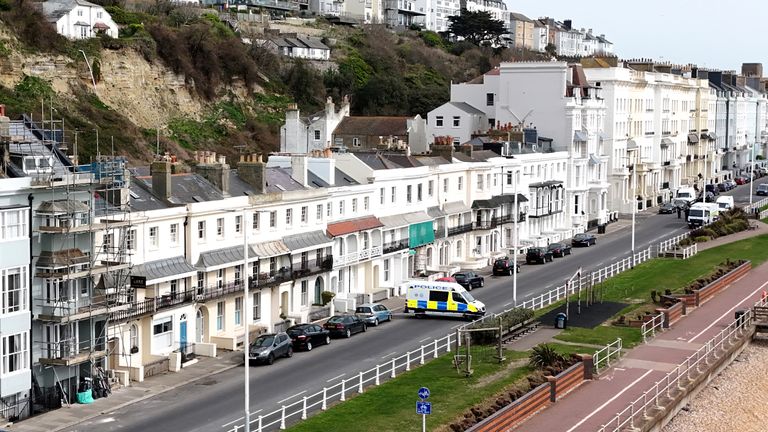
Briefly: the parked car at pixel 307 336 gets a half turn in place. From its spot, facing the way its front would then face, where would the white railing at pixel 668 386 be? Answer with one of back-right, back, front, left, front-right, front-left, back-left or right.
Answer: left

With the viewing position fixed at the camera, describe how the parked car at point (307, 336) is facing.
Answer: facing away from the viewer and to the right of the viewer

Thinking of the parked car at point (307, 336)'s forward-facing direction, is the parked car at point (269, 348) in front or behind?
behind

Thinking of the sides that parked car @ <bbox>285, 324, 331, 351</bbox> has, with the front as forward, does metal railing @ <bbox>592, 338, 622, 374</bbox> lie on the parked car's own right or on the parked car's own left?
on the parked car's own right
